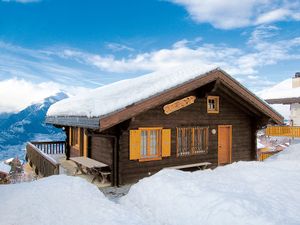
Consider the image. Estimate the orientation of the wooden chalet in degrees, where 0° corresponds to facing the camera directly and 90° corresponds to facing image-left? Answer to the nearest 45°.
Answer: approximately 315°

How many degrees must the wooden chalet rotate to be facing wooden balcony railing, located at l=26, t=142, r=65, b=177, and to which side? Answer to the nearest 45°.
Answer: approximately 135° to its right

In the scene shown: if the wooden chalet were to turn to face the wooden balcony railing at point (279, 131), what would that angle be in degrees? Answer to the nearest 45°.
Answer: approximately 90° to its left
